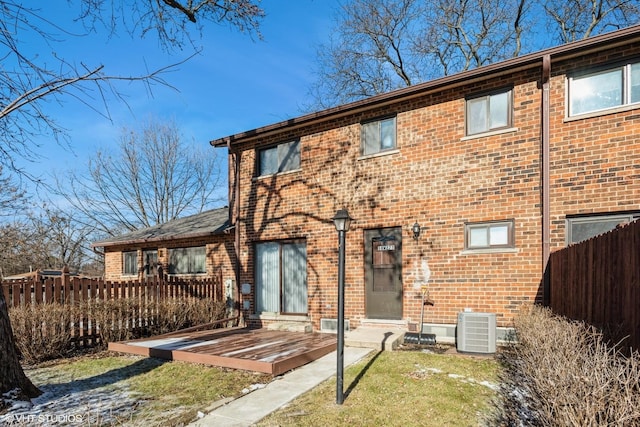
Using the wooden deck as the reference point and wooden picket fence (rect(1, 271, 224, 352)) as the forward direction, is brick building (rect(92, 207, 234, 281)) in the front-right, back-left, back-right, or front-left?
front-right

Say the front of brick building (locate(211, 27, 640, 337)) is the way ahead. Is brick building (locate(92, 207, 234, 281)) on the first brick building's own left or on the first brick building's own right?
on the first brick building's own right

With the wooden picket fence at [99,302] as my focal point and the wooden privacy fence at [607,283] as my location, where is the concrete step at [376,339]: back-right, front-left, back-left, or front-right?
front-right

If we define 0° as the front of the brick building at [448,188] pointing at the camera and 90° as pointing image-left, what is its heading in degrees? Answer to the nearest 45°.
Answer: approximately 45°
